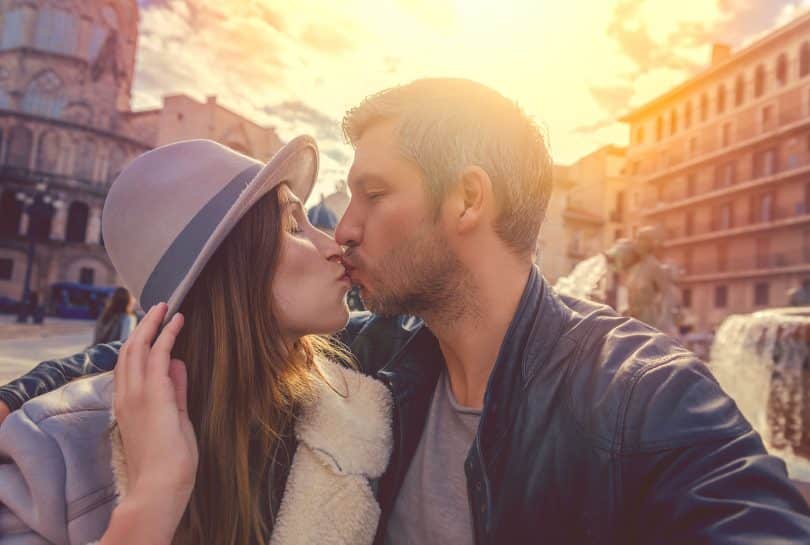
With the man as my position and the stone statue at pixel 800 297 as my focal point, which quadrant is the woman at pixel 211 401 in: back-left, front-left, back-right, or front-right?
back-left

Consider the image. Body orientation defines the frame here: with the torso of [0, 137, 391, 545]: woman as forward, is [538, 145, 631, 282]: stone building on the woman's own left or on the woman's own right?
on the woman's own left

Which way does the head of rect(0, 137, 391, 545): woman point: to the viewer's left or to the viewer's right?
to the viewer's right

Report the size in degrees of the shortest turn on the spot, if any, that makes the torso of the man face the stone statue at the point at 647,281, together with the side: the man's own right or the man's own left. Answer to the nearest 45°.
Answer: approximately 180°

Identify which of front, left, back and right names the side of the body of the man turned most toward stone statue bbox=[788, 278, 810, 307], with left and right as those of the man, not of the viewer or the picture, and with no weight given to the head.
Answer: back

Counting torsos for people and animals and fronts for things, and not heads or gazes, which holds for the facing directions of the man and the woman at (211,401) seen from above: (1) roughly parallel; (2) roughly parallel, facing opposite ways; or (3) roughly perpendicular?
roughly perpendicular

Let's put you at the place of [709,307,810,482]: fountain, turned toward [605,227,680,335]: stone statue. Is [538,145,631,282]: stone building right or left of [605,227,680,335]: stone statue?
right

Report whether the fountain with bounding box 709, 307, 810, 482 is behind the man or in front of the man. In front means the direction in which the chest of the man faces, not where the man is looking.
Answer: behind

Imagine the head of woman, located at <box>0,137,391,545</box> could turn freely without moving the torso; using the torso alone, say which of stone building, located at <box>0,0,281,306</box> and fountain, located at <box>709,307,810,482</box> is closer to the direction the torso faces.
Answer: the fountain
